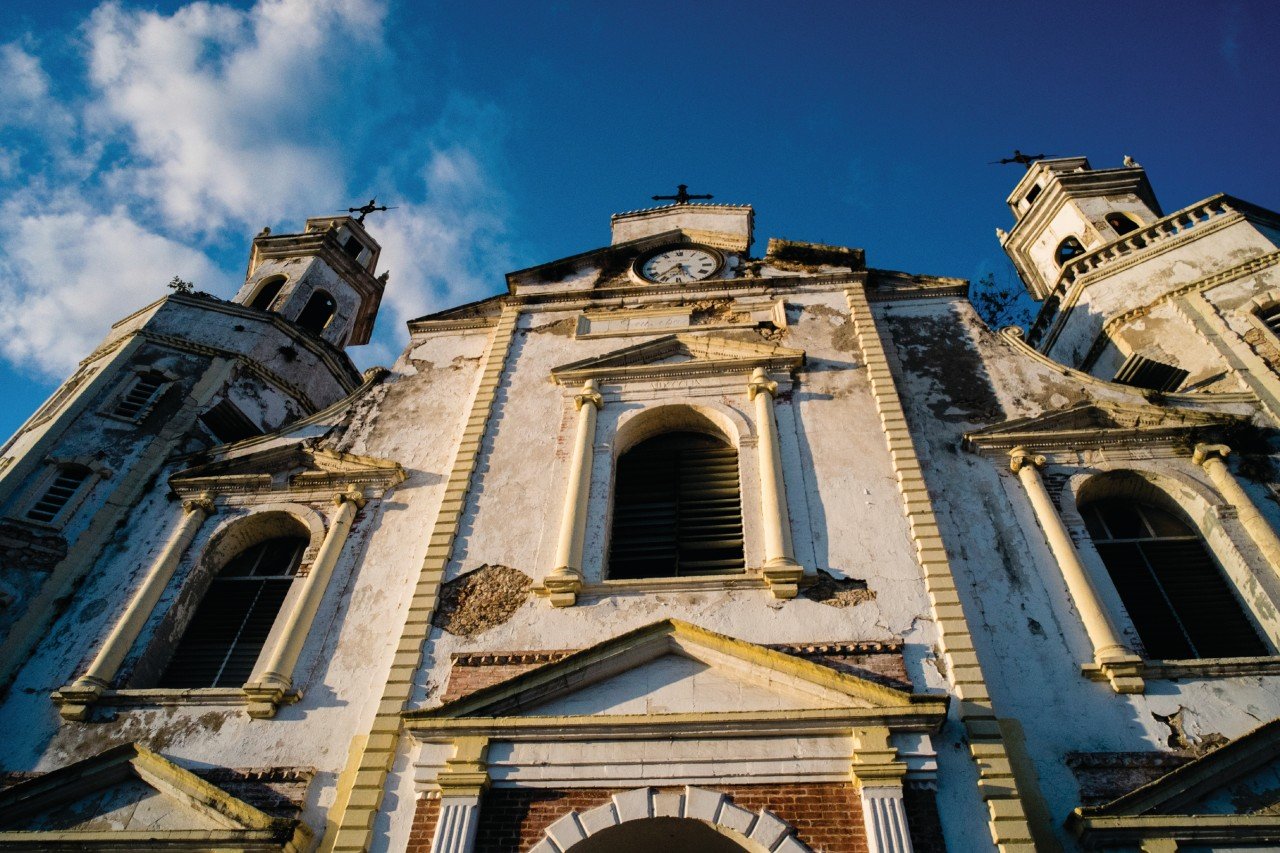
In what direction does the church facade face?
toward the camera
